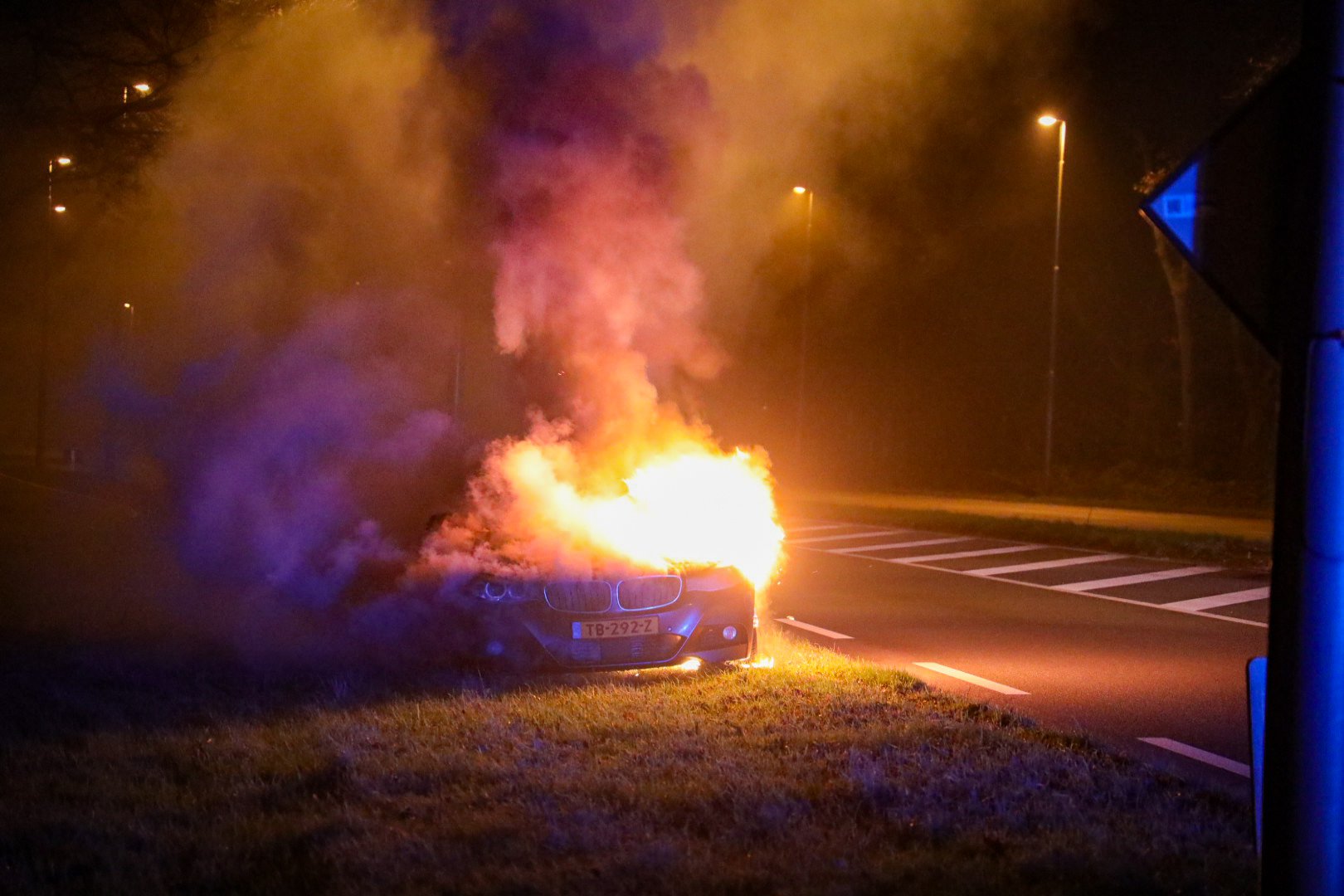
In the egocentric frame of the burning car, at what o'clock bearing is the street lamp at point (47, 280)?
The street lamp is roughly at 5 o'clock from the burning car.

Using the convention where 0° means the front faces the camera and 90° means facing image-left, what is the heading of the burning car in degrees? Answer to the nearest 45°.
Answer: approximately 0°
